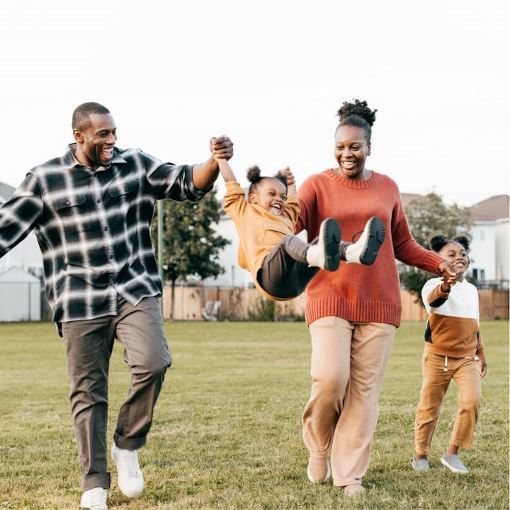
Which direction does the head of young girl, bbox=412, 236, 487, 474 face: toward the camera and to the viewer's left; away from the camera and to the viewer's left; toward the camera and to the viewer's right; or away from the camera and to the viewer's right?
toward the camera and to the viewer's left

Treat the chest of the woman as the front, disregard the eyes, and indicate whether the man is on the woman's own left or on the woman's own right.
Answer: on the woman's own right

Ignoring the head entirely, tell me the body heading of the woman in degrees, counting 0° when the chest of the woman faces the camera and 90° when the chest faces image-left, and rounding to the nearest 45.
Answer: approximately 0°

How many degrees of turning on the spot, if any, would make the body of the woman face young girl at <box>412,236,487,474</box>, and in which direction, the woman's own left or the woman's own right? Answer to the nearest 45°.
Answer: approximately 135° to the woman's own left

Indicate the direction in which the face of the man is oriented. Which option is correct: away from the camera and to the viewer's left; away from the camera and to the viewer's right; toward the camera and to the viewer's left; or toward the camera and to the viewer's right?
toward the camera and to the viewer's right
